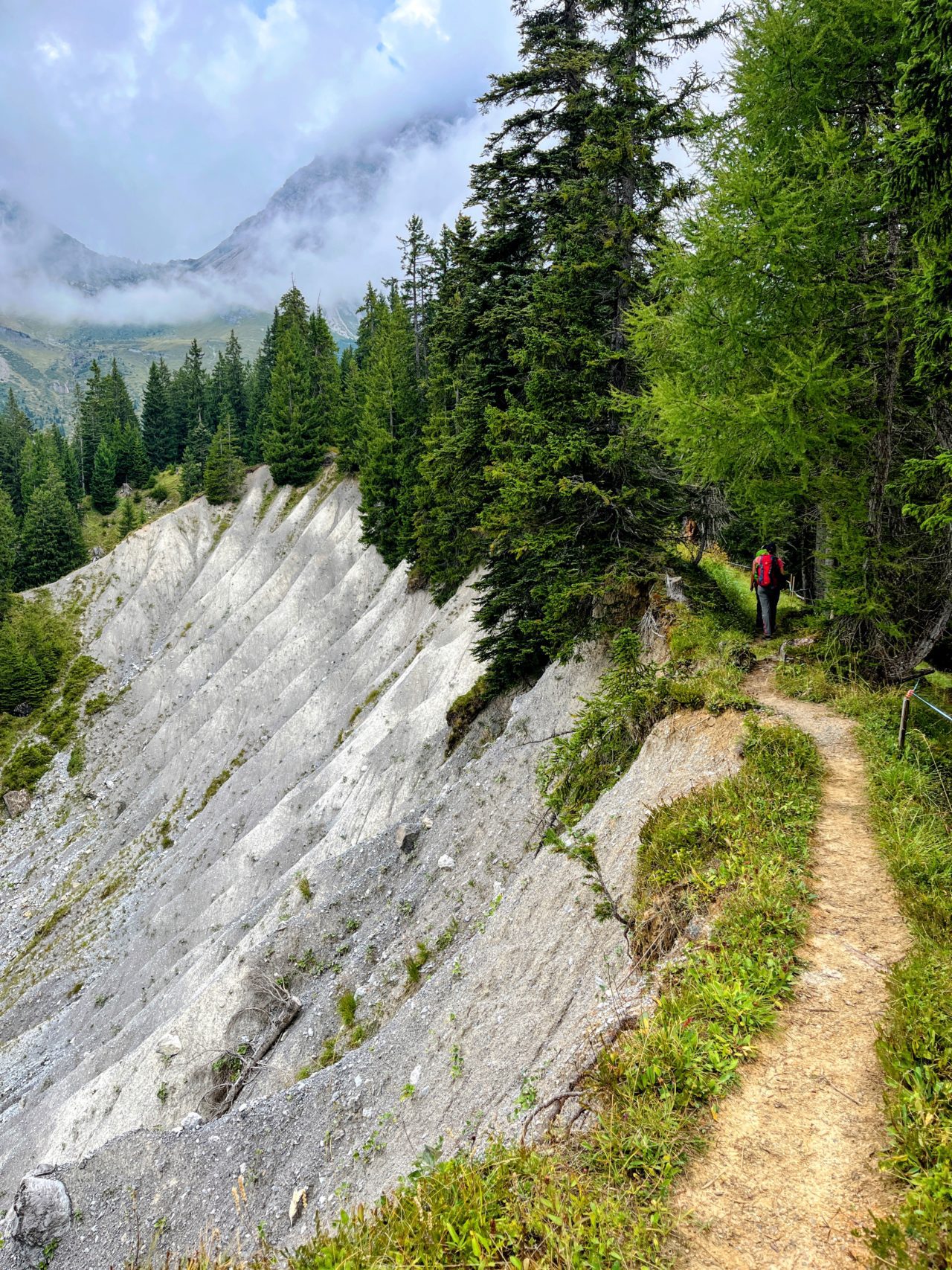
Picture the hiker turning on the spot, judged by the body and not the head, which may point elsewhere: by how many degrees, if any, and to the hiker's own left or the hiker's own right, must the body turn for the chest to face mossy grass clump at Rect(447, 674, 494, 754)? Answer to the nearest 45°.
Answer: approximately 45° to the hiker's own left

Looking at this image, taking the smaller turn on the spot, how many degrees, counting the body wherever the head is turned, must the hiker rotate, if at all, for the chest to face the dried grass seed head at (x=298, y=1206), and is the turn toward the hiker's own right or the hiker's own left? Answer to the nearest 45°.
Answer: approximately 135° to the hiker's own left

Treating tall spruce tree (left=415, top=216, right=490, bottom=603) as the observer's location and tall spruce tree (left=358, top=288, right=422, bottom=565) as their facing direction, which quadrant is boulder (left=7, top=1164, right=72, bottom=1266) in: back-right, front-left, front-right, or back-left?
back-left

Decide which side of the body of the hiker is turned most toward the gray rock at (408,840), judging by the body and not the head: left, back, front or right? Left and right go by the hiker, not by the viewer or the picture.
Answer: left

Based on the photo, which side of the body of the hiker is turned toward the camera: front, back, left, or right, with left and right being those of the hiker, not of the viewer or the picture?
back

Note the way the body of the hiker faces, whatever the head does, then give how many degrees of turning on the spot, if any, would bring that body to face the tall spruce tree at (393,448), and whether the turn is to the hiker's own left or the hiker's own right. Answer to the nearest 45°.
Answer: approximately 45° to the hiker's own left

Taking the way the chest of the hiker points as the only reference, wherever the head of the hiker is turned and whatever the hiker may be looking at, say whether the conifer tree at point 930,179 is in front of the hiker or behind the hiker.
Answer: behind

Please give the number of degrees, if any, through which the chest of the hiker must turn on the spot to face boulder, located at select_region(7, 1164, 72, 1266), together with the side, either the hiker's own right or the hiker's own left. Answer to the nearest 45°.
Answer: approximately 135° to the hiker's own left

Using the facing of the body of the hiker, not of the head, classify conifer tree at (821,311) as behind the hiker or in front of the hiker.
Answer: behind

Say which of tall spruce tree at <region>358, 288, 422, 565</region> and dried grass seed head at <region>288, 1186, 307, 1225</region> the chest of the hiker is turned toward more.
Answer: the tall spruce tree
